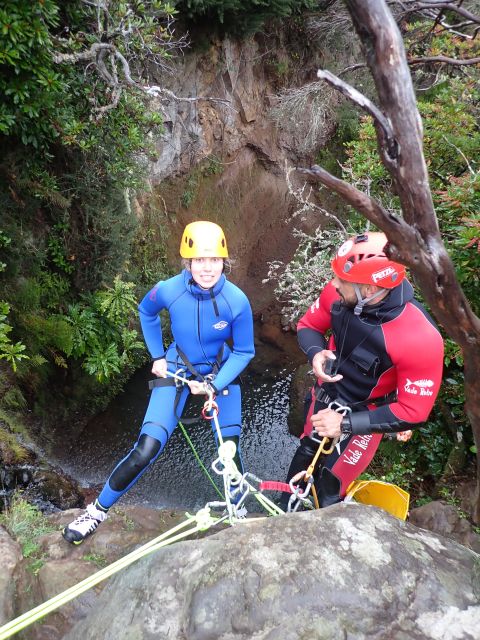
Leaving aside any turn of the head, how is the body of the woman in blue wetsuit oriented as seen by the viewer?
toward the camera

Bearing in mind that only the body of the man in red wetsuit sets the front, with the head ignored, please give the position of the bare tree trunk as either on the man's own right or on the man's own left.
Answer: on the man's own left

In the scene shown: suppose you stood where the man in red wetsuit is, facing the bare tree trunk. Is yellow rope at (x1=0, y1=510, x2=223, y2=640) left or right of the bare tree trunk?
right

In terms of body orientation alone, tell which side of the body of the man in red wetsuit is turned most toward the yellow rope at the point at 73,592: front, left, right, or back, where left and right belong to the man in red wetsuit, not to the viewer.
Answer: front

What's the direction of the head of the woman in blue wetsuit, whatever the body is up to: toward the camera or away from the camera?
toward the camera

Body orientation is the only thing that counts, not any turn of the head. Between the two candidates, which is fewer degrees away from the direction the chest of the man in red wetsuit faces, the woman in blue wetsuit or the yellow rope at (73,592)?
the yellow rope

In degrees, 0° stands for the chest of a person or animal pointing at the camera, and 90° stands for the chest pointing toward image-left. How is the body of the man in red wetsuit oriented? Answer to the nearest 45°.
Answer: approximately 45°

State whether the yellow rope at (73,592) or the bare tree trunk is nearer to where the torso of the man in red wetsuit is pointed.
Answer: the yellow rope

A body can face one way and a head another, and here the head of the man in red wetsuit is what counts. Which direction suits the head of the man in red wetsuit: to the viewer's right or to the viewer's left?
to the viewer's left

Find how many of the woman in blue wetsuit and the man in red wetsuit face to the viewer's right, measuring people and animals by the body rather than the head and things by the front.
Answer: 0
